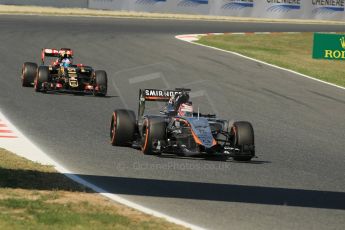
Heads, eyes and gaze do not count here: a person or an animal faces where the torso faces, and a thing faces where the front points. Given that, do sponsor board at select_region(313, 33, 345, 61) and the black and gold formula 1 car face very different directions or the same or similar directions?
same or similar directions

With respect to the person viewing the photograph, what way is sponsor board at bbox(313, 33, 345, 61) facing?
facing the viewer

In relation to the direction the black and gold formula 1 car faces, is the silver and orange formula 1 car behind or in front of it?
in front

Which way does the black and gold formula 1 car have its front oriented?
toward the camera

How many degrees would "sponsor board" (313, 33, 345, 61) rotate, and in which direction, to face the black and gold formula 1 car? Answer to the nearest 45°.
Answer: approximately 45° to its right

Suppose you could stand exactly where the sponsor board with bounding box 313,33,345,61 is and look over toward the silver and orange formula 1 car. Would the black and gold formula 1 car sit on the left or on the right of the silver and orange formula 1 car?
right

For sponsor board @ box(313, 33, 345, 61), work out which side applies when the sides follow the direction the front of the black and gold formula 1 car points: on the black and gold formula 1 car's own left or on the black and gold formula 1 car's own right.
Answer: on the black and gold formula 1 car's own left

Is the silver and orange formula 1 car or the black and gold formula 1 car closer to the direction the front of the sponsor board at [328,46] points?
the silver and orange formula 1 car

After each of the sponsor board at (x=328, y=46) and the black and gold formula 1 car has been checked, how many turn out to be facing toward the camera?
2

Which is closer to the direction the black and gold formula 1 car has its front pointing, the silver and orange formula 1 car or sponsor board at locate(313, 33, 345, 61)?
the silver and orange formula 1 car

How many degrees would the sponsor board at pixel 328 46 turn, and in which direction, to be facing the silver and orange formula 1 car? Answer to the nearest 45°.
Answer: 0° — it already faces it
